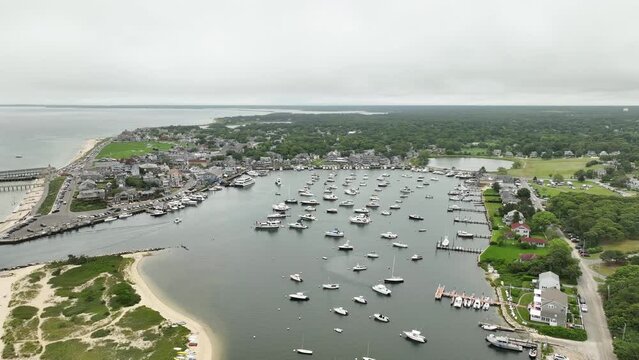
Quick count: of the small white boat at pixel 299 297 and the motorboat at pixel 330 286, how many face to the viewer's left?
2

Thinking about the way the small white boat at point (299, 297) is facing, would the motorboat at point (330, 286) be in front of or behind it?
behind

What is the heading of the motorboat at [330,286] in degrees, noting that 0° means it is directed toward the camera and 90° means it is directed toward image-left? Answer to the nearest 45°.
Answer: approximately 90°

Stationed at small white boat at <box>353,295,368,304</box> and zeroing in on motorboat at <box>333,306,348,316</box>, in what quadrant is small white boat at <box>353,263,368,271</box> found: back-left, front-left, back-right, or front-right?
back-right

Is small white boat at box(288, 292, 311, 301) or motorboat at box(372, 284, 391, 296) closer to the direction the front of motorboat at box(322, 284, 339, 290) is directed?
the small white boat

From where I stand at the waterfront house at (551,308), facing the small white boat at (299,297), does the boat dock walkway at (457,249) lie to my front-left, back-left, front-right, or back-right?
front-right

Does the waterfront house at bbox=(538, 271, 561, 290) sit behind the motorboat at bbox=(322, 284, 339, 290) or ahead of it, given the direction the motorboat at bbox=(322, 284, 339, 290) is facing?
behind

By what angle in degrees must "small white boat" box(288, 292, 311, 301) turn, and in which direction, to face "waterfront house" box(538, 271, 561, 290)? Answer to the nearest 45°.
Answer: approximately 180°

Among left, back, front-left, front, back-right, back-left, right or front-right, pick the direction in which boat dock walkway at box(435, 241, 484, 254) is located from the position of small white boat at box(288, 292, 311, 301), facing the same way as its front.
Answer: back-right

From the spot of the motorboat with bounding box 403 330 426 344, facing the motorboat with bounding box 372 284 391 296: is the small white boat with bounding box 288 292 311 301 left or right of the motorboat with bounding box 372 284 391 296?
left

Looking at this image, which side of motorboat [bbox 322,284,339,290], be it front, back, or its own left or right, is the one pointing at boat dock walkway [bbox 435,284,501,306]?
back

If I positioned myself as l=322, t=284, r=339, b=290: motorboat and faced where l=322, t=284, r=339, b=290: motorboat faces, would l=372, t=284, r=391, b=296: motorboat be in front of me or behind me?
behind

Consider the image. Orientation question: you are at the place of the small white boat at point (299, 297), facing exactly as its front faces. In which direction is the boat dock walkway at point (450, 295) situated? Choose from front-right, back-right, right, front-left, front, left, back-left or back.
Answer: back

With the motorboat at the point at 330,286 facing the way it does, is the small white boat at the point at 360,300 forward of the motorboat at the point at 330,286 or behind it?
behind

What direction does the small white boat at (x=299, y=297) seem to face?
to the viewer's left

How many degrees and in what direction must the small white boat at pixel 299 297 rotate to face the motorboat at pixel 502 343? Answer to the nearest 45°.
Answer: approximately 135° to its left

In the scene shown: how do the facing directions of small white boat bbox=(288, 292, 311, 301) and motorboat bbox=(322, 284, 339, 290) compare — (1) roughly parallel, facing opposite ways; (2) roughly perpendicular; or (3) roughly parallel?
roughly parallel
